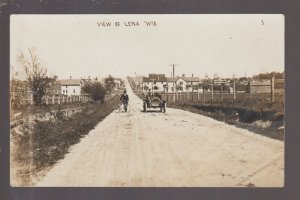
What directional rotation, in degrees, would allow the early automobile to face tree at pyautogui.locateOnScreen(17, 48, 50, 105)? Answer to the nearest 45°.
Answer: approximately 90° to its right

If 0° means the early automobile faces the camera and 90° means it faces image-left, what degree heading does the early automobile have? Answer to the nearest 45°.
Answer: approximately 0°

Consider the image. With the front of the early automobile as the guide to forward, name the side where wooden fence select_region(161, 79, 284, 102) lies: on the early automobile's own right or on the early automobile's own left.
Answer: on the early automobile's own left

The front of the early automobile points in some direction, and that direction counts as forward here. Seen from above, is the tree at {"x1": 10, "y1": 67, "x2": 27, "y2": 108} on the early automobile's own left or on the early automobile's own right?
on the early automobile's own right
